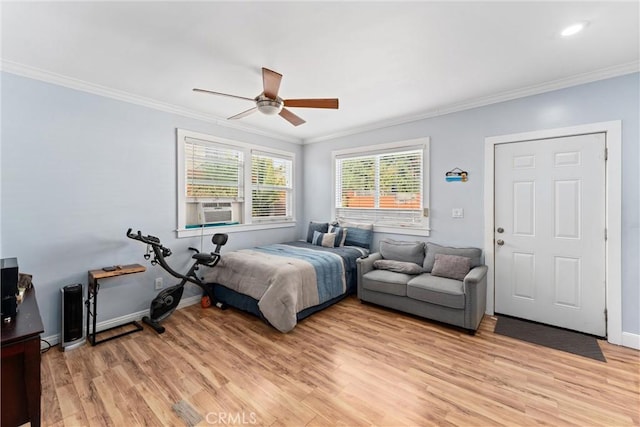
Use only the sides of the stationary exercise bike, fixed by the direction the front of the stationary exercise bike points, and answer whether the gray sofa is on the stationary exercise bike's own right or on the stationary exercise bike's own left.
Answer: on the stationary exercise bike's own left

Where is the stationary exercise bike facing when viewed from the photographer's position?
facing the viewer and to the left of the viewer

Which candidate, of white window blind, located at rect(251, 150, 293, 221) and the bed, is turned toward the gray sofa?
the white window blind

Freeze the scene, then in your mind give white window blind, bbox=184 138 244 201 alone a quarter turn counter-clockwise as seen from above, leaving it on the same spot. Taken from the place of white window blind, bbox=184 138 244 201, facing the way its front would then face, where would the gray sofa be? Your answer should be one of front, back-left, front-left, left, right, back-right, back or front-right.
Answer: right

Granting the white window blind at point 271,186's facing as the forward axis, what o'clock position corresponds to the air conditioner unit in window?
The air conditioner unit in window is roughly at 3 o'clock from the white window blind.

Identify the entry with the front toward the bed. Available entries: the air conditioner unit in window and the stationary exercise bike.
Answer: the air conditioner unit in window

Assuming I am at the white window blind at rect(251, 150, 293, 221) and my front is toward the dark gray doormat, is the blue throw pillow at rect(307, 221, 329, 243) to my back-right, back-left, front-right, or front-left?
front-left

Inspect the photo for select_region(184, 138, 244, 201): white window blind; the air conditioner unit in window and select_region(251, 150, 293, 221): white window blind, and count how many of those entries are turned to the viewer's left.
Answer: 0

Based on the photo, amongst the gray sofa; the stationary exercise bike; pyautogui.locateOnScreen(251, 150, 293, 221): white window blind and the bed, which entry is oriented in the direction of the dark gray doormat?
the white window blind

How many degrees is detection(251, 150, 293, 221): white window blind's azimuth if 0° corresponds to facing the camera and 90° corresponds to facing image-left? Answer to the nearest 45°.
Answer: approximately 315°

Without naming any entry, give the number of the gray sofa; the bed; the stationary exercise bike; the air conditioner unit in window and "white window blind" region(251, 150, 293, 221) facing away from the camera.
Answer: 0

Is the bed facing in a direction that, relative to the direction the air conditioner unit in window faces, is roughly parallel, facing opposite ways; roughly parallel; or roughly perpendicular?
roughly perpendicular

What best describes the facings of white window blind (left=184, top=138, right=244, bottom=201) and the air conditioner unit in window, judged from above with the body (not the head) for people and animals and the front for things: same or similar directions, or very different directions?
same or similar directions

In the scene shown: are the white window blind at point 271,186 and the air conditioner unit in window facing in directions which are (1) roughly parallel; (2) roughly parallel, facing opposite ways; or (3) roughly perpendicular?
roughly parallel

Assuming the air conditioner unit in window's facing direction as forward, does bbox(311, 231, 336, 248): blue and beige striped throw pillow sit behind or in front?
in front

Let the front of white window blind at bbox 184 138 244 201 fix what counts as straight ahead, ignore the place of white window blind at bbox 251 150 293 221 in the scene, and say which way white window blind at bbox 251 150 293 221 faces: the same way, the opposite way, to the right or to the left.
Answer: the same way

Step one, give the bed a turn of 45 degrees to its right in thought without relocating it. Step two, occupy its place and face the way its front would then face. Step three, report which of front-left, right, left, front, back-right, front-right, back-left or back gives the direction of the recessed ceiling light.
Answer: back-left

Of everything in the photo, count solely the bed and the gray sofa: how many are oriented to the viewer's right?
0

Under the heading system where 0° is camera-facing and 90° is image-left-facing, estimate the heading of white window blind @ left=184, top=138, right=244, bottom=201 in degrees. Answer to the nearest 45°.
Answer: approximately 315°

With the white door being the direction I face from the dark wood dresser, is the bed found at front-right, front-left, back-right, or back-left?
front-left

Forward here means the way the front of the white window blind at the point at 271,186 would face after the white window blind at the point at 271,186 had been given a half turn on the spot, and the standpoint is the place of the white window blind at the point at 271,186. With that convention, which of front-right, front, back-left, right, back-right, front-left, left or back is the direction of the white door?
back

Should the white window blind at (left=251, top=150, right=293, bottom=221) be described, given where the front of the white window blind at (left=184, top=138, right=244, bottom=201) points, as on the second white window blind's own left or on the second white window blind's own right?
on the second white window blind's own left
